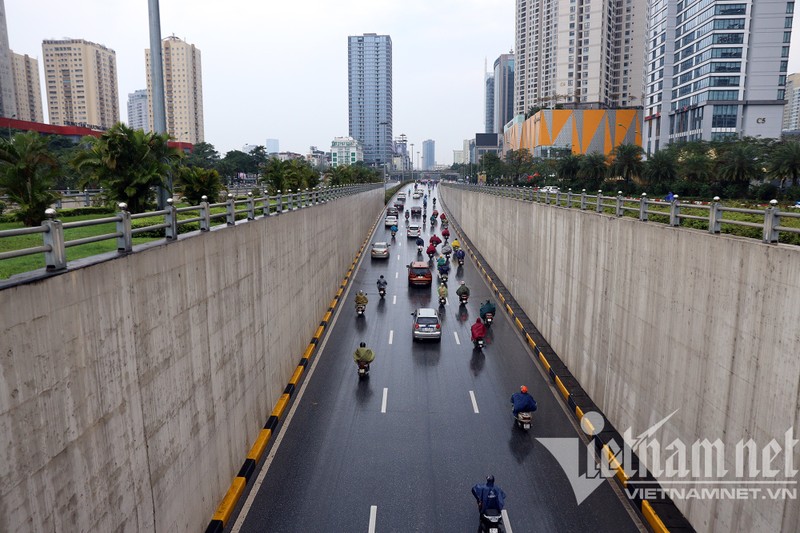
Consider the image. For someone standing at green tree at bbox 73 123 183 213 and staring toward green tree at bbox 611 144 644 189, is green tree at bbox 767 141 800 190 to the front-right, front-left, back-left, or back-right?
front-right

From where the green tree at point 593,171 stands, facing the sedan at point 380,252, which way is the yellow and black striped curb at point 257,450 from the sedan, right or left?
left

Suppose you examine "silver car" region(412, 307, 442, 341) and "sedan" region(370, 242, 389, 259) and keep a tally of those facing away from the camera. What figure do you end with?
2

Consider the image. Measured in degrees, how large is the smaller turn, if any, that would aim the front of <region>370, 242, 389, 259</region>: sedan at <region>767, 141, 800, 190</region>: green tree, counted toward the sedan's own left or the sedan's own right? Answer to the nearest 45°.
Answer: approximately 135° to the sedan's own right

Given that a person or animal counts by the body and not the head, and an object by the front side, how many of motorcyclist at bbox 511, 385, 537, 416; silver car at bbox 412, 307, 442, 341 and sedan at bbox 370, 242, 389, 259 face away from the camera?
3

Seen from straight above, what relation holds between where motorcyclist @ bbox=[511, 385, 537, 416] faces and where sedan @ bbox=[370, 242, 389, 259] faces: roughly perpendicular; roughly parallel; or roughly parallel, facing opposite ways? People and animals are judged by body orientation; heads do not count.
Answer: roughly parallel

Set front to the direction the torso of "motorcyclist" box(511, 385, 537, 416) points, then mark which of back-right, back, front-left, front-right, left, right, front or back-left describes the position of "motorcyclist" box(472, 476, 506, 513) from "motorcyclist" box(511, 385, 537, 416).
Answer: back

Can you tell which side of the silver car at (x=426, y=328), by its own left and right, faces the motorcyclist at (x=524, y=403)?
back

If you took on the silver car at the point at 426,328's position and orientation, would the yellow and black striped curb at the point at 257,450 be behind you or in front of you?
behind

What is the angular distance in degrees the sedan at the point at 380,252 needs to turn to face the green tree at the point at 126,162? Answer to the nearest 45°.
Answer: approximately 180°

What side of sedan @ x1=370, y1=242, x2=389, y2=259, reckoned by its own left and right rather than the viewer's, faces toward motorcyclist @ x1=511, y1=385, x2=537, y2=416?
back

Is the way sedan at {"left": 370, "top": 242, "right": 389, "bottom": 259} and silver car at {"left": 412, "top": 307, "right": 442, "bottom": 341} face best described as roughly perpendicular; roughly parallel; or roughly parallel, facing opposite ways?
roughly parallel

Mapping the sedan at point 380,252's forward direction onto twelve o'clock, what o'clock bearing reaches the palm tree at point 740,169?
The palm tree is roughly at 4 o'clock from the sedan.

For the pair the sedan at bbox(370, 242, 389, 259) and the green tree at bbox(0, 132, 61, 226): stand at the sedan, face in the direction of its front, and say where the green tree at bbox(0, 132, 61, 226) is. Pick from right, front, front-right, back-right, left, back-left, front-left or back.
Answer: back

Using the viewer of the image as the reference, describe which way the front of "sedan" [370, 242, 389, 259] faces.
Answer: facing away from the viewer

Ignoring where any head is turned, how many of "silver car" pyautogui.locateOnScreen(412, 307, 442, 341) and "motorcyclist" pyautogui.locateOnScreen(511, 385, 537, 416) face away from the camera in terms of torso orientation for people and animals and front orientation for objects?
2

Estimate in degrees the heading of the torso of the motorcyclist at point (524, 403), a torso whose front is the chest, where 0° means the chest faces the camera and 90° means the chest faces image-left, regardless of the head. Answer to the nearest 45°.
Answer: approximately 180°

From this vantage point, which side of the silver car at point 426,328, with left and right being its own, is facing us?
back
